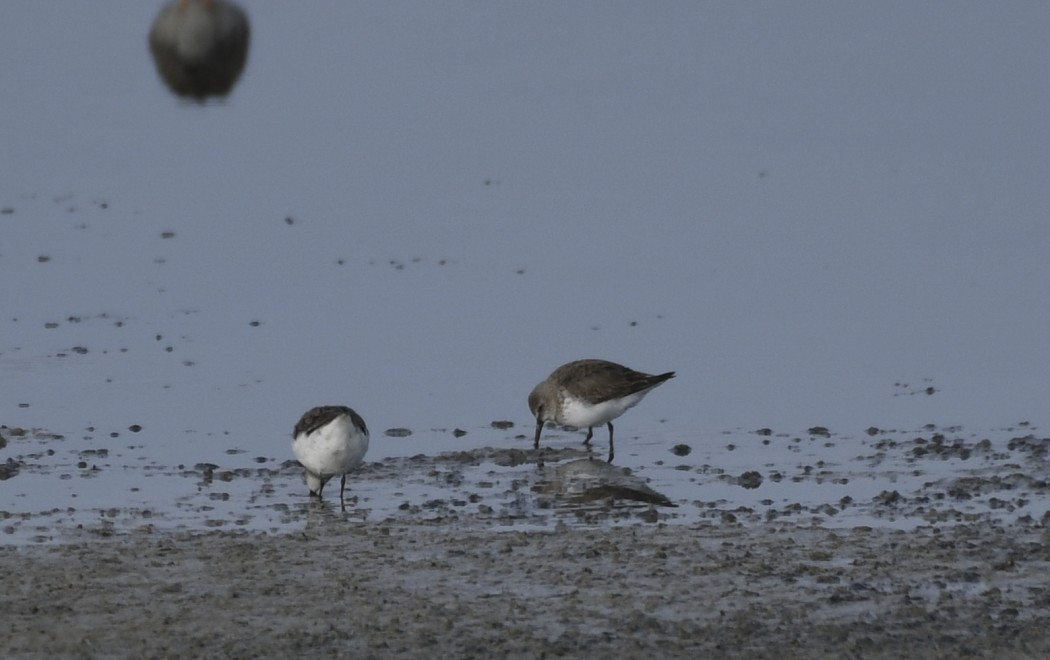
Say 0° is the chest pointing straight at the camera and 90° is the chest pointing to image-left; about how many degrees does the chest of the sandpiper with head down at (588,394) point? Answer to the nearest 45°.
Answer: approximately 90°

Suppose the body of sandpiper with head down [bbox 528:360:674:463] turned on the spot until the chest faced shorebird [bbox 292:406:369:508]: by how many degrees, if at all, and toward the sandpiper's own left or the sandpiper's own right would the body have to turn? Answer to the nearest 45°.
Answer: approximately 45° to the sandpiper's own left
